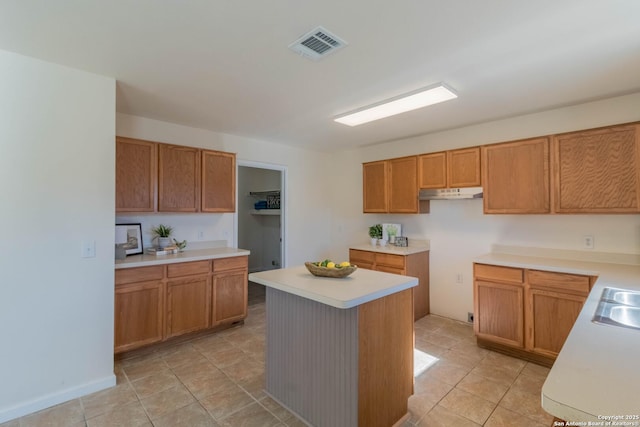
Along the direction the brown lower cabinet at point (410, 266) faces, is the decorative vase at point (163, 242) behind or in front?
in front

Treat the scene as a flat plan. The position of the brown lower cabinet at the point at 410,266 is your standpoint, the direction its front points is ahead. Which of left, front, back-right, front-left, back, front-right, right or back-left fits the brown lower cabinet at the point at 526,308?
left

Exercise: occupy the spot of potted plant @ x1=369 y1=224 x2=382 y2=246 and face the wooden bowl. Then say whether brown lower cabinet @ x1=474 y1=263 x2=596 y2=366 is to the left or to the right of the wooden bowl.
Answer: left

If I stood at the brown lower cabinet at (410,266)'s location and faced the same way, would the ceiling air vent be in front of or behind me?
in front

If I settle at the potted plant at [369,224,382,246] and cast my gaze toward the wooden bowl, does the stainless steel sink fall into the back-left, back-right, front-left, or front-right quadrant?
front-left

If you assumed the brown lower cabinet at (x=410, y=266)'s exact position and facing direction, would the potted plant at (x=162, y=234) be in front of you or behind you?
in front

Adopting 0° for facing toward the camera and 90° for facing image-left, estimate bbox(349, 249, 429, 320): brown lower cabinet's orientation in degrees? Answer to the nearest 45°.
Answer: approximately 45°

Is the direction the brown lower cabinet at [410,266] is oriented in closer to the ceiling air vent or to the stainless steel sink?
the ceiling air vent

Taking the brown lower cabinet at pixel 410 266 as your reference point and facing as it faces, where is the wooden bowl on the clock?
The wooden bowl is roughly at 11 o'clock from the brown lower cabinet.

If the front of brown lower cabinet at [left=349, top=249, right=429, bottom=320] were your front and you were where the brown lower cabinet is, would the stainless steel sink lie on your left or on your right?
on your left

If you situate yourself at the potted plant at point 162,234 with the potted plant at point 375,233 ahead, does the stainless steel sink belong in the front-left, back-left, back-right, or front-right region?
front-right
